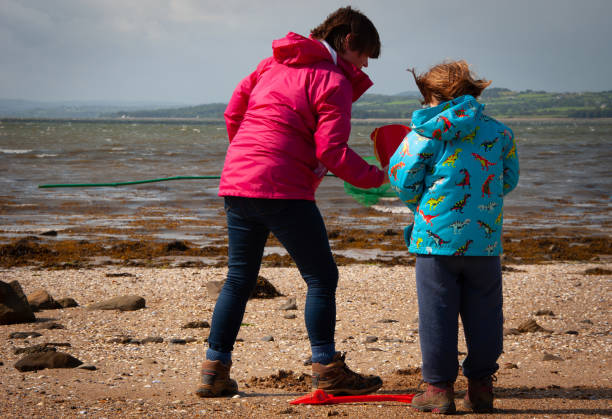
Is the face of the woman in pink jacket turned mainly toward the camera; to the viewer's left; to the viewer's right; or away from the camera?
to the viewer's right

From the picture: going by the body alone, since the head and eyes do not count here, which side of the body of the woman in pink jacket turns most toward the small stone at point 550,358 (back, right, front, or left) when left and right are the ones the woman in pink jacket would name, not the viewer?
front

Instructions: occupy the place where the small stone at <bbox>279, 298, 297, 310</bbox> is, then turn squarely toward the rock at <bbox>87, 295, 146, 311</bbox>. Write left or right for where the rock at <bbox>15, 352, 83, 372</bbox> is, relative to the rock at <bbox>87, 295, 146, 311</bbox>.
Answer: left

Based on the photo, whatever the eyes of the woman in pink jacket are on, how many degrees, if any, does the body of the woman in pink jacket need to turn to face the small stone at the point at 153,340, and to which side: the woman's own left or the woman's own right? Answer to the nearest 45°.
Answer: approximately 90° to the woman's own left

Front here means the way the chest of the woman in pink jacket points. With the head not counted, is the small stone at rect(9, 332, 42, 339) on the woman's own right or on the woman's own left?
on the woman's own left

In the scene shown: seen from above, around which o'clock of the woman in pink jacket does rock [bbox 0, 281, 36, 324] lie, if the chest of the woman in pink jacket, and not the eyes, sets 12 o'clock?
The rock is roughly at 9 o'clock from the woman in pink jacket.

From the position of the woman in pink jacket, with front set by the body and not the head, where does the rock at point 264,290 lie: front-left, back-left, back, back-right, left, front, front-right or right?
front-left

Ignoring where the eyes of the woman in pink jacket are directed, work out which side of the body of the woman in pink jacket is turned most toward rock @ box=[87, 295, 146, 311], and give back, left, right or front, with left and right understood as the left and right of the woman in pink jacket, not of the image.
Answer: left

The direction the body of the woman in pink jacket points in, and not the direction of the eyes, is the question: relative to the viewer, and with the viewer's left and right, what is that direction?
facing away from the viewer and to the right of the viewer

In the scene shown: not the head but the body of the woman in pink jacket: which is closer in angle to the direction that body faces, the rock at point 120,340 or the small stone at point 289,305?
the small stone

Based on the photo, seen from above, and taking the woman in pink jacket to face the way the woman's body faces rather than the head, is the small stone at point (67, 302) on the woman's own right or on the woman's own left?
on the woman's own left

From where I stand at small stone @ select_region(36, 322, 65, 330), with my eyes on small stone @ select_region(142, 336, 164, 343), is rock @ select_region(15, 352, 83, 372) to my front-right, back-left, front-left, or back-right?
front-right

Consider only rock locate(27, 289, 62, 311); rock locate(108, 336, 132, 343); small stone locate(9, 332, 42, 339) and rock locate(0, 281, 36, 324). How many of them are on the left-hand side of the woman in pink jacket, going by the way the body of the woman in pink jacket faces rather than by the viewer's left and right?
4

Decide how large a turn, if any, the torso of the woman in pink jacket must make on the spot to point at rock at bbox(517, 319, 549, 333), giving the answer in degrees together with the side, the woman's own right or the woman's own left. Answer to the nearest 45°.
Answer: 0° — they already face it

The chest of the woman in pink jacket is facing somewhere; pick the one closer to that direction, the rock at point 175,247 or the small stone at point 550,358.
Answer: the small stone
